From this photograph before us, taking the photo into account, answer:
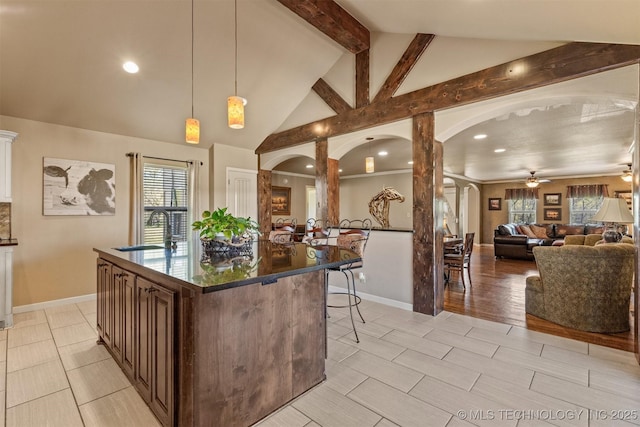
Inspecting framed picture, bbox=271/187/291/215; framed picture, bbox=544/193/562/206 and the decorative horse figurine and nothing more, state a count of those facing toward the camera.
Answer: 2

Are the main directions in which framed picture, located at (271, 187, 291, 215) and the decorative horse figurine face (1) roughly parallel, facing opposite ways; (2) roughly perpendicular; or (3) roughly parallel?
roughly perpendicular

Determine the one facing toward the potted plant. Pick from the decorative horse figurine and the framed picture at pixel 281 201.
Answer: the framed picture

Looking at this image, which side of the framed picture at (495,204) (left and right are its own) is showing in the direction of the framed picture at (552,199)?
left

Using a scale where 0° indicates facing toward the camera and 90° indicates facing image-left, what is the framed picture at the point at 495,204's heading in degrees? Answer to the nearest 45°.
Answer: approximately 0°

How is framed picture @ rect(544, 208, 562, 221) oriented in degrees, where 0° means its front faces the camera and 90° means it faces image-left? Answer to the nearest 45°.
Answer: approximately 0°

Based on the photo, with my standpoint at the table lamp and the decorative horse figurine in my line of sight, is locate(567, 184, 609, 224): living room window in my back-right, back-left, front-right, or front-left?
back-right

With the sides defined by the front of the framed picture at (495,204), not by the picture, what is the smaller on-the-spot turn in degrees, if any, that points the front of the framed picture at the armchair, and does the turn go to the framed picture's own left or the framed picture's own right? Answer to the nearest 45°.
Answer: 0° — it already faces it
